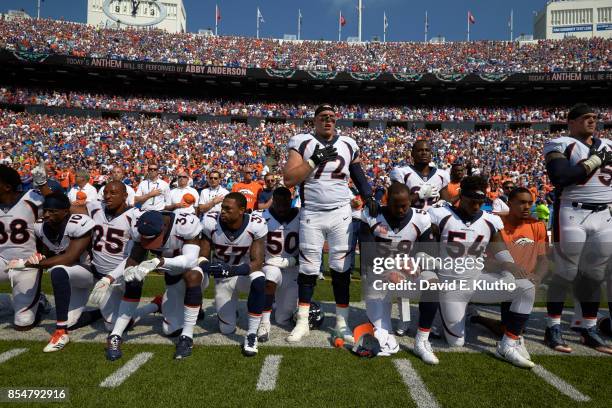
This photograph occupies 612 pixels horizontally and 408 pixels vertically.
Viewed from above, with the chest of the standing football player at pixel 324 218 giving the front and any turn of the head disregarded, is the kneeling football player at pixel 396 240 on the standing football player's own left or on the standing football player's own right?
on the standing football player's own left

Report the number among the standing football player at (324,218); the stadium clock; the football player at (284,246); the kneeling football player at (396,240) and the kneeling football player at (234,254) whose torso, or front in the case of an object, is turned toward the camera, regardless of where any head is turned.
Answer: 5

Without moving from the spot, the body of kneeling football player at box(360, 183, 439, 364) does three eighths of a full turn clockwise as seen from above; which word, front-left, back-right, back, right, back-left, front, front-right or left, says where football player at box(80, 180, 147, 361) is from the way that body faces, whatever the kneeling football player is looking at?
front-left

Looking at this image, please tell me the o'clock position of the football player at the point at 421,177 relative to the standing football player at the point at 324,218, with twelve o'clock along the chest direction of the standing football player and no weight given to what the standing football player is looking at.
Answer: The football player is roughly at 8 o'clock from the standing football player.

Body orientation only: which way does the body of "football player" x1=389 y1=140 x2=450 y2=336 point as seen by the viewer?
toward the camera

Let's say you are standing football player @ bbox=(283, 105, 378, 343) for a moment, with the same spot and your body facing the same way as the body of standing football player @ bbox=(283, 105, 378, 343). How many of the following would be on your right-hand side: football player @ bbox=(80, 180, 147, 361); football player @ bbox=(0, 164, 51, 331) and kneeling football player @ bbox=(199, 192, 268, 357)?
3

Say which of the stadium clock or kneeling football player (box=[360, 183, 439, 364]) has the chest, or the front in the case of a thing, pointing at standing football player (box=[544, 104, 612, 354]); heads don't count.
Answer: the stadium clock

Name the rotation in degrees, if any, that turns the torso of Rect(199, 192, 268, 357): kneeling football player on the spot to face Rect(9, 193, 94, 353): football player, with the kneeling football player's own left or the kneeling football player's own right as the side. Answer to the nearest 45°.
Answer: approximately 90° to the kneeling football player's own right

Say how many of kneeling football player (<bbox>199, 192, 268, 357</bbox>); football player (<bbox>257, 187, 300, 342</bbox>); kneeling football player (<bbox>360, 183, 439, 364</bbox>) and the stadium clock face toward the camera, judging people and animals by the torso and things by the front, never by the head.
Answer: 4

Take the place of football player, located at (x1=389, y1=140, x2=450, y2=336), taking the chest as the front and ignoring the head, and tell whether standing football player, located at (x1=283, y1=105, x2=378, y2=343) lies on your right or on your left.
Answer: on your right

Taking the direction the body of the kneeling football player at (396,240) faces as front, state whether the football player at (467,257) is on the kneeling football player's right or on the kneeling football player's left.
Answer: on the kneeling football player's left

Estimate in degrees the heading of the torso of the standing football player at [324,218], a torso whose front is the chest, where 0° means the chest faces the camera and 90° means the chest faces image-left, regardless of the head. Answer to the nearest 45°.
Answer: approximately 0°

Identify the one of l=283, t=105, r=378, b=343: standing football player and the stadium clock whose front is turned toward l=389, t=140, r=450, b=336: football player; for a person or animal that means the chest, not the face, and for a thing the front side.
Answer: the stadium clock

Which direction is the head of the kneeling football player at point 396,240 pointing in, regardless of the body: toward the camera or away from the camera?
toward the camera

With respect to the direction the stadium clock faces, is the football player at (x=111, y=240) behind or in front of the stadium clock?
in front

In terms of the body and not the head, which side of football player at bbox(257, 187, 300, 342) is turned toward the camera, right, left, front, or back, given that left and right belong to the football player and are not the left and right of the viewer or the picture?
front

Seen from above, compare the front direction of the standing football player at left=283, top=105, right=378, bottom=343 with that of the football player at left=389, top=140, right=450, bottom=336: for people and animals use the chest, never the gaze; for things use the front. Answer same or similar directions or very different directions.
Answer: same or similar directions

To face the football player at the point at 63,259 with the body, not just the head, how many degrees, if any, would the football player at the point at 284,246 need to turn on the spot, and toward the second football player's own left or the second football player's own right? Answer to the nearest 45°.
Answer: approximately 90° to the second football player's own right

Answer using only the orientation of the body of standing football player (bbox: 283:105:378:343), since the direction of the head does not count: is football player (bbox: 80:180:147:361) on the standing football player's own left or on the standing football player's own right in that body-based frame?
on the standing football player's own right

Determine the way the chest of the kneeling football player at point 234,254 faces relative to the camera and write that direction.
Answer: toward the camera
